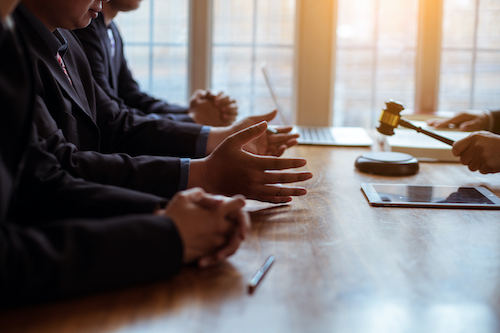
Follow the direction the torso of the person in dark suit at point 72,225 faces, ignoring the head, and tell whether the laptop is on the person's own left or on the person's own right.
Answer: on the person's own left

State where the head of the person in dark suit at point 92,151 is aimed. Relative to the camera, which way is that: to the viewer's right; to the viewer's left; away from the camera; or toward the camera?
to the viewer's right

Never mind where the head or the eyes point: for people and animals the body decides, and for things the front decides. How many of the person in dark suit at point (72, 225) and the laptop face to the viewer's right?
2

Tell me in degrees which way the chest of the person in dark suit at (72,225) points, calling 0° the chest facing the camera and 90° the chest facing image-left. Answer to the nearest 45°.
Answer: approximately 270°

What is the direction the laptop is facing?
to the viewer's right
